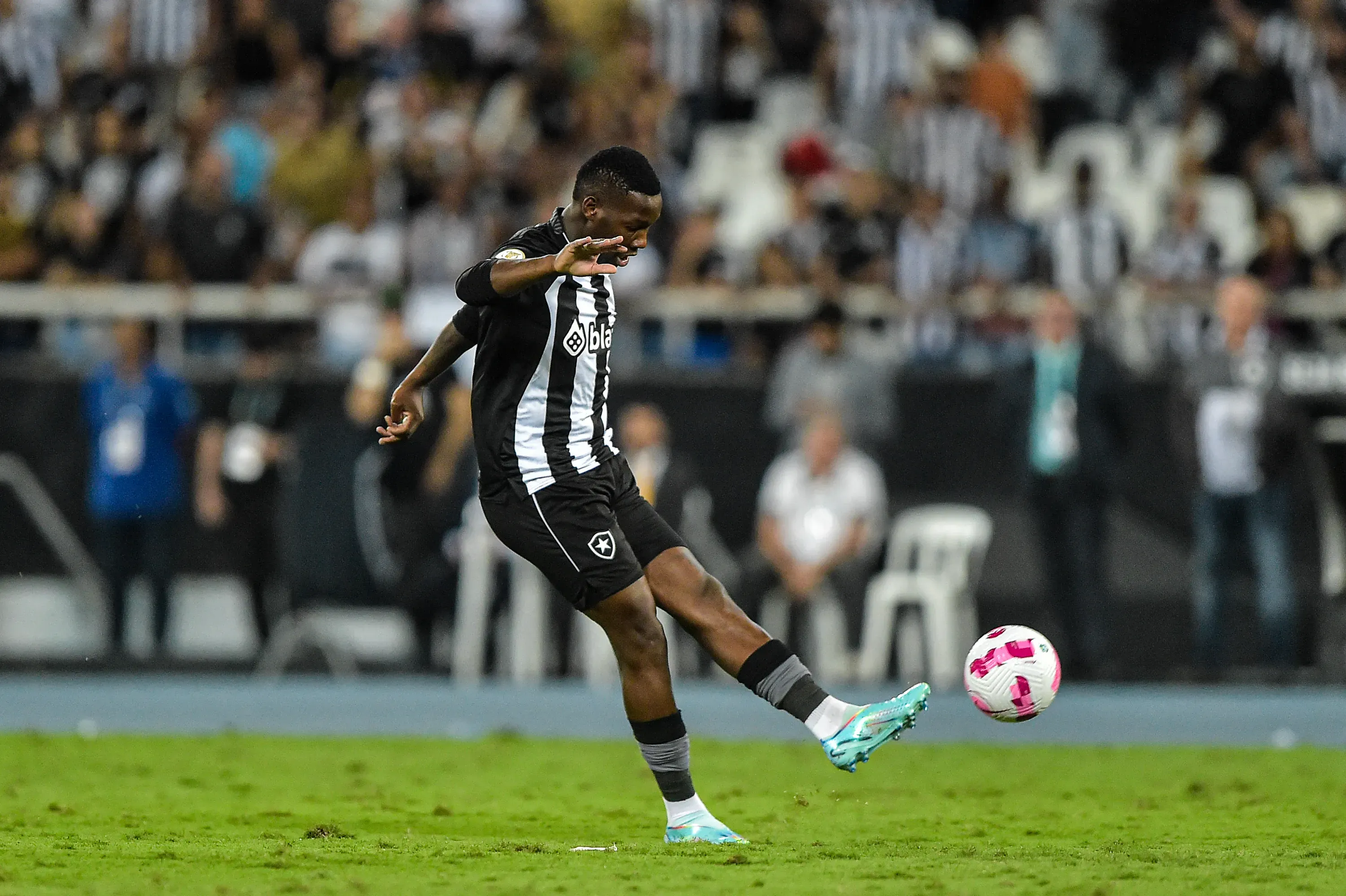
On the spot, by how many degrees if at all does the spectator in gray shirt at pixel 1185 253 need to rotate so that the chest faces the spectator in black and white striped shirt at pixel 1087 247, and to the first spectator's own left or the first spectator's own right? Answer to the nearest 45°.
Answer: approximately 45° to the first spectator's own right

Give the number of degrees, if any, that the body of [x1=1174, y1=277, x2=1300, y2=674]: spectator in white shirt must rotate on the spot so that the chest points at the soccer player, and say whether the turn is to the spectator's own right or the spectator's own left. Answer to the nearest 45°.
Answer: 0° — they already face them

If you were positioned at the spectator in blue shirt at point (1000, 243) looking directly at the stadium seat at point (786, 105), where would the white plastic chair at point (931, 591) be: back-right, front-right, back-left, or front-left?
back-left

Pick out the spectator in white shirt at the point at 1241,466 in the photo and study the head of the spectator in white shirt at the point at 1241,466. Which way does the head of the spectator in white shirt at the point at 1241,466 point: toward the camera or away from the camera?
toward the camera

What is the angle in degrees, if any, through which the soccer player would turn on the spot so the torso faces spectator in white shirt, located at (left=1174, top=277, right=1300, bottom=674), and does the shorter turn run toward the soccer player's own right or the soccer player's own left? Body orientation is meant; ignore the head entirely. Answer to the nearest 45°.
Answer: approximately 90° to the soccer player's own left

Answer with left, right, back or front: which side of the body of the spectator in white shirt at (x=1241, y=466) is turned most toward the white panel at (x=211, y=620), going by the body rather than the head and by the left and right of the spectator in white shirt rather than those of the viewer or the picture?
right

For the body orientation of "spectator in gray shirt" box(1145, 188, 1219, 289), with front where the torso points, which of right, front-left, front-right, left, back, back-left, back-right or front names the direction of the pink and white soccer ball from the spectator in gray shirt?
front

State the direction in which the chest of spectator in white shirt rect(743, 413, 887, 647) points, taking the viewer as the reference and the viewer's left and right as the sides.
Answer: facing the viewer

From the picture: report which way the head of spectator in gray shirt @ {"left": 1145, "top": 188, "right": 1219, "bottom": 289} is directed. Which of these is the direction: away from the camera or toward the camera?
toward the camera

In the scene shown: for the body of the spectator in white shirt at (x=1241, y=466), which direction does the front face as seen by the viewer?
toward the camera

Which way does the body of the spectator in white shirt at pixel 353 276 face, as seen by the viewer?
toward the camera

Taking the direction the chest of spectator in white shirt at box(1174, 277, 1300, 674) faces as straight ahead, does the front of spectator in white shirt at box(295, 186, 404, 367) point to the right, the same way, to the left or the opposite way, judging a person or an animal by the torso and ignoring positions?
the same way

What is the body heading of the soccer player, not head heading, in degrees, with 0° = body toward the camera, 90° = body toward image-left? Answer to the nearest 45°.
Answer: approximately 315°

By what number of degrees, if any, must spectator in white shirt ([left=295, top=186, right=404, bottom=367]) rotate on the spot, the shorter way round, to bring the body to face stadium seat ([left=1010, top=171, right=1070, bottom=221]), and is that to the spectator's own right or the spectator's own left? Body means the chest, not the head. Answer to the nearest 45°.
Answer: approximately 90° to the spectator's own left

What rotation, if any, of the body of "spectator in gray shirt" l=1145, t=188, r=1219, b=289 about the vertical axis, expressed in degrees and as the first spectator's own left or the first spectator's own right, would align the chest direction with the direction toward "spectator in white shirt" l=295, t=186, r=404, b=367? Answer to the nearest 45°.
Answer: approximately 90° to the first spectator's own right

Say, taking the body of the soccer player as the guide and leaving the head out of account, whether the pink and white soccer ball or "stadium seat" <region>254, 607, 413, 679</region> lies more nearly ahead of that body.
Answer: the pink and white soccer ball

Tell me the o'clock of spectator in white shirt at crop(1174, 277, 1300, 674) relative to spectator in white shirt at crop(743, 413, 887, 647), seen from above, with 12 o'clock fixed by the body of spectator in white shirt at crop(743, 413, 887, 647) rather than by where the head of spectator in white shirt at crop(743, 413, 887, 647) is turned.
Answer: spectator in white shirt at crop(1174, 277, 1300, 674) is roughly at 9 o'clock from spectator in white shirt at crop(743, 413, 887, 647).
